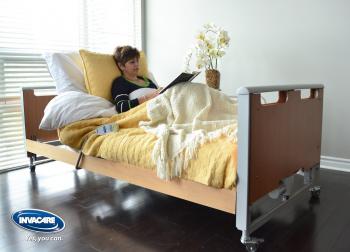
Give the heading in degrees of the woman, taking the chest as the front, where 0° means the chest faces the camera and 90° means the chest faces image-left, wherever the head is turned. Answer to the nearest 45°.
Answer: approximately 315°
